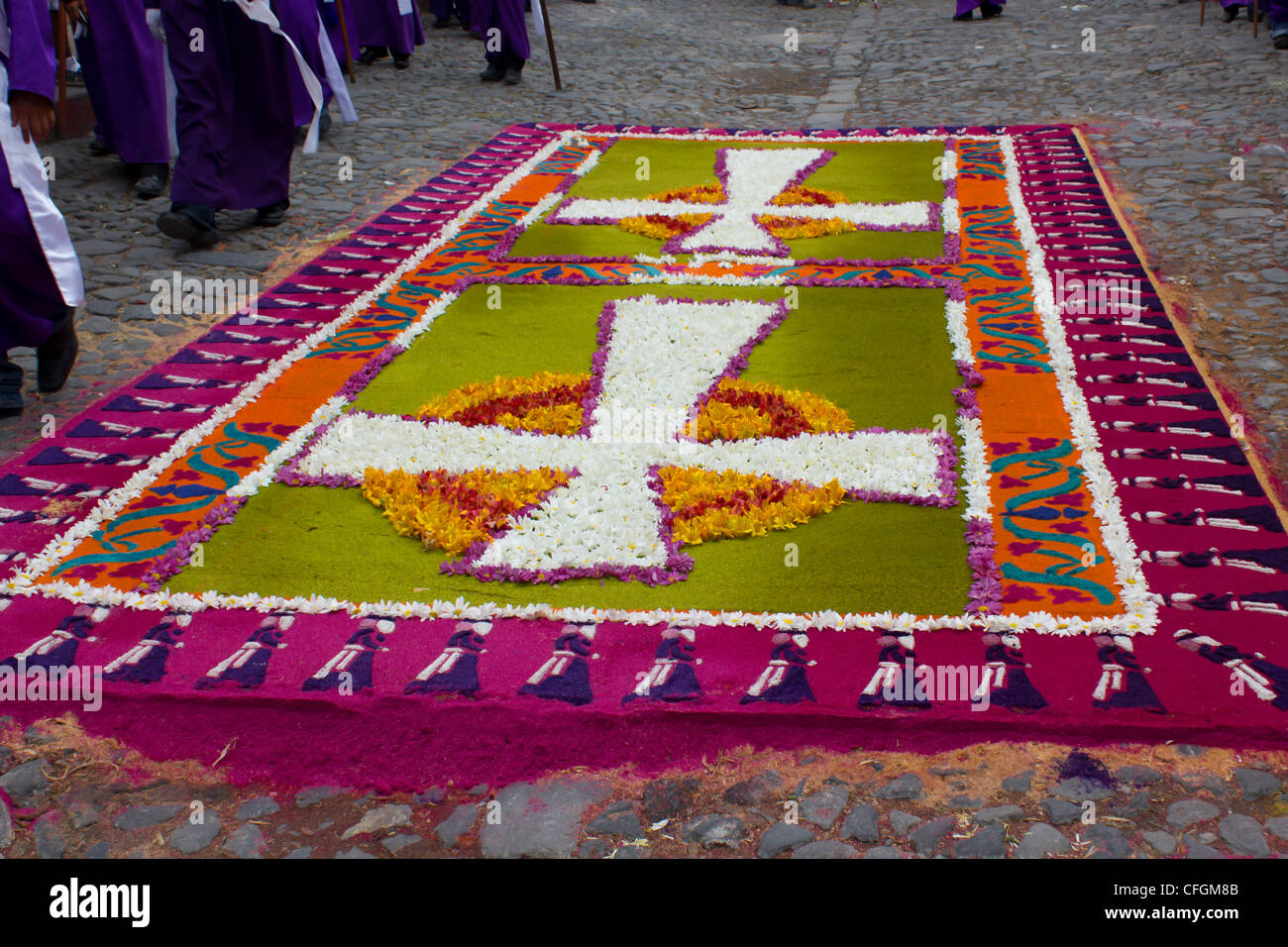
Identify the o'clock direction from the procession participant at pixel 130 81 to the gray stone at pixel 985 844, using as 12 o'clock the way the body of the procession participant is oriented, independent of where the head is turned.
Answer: The gray stone is roughly at 10 o'clock from the procession participant.

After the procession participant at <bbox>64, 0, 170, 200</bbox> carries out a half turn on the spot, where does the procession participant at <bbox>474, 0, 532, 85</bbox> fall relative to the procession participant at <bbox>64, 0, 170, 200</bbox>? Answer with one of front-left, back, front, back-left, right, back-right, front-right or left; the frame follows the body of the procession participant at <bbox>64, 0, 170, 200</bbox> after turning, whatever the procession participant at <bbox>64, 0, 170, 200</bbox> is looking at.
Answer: front

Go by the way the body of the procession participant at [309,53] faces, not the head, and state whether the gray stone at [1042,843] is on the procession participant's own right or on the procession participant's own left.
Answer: on the procession participant's own left

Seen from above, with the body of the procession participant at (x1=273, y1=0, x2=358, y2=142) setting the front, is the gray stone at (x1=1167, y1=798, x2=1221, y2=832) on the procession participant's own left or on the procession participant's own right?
on the procession participant's own left

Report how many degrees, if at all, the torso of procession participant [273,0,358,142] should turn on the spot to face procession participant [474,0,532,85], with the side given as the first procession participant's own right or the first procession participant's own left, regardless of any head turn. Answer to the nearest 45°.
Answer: approximately 180°

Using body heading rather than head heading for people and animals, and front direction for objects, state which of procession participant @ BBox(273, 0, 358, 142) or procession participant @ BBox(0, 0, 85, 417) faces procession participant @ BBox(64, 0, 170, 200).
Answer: procession participant @ BBox(273, 0, 358, 142)

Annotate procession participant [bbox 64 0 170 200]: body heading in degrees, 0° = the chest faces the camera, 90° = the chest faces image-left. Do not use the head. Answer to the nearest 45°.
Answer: approximately 45°

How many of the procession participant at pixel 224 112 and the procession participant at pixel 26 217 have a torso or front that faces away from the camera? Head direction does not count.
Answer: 0

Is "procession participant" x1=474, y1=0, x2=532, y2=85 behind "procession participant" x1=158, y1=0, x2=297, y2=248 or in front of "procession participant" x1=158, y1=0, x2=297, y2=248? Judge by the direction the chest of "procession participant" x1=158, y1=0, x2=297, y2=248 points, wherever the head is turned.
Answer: behind

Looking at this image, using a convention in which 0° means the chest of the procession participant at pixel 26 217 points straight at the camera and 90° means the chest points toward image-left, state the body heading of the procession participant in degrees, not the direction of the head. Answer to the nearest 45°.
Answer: approximately 45°

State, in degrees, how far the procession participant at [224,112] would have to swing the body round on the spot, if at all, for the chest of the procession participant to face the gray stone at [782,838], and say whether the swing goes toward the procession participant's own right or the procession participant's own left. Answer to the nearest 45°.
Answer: approximately 45° to the procession participant's own left

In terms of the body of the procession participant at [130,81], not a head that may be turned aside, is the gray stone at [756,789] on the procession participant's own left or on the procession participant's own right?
on the procession participant's own left

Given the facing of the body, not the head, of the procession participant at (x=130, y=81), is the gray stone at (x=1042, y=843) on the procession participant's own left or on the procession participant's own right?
on the procession participant's own left
